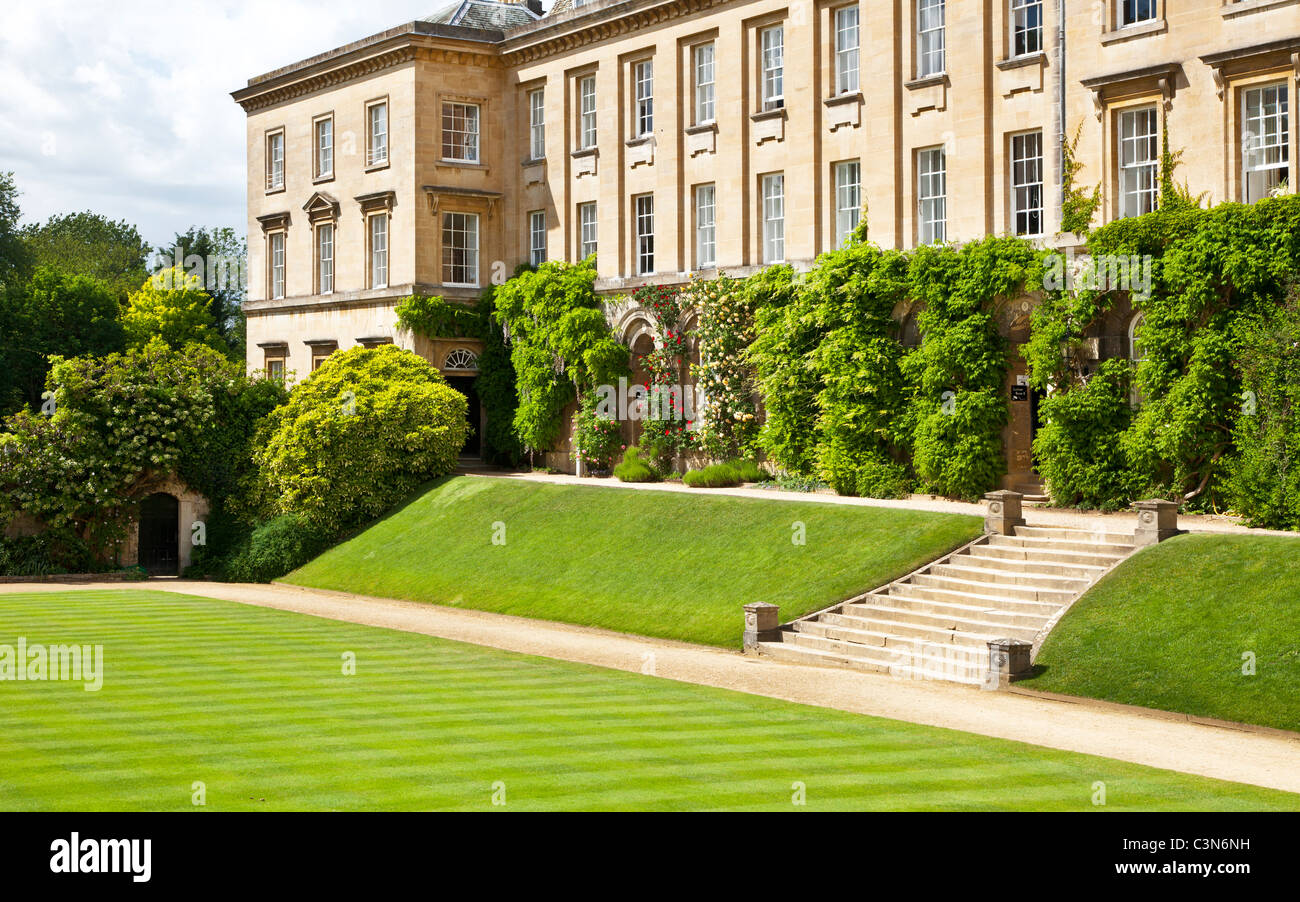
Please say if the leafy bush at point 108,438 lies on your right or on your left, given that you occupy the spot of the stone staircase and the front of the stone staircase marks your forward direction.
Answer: on your right

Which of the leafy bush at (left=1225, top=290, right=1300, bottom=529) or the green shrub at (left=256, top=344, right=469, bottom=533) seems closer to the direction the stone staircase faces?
the green shrub

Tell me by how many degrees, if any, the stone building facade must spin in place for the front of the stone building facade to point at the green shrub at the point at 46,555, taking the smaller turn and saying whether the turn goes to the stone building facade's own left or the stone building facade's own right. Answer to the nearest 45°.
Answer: approximately 45° to the stone building facade's own right

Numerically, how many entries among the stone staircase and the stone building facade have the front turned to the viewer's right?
0

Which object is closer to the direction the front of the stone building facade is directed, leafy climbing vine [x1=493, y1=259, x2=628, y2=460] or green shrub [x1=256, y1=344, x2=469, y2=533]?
the green shrub

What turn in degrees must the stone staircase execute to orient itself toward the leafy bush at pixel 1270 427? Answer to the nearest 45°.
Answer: approximately 180°

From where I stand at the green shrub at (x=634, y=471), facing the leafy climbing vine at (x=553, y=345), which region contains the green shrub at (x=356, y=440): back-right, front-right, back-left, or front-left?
front-left

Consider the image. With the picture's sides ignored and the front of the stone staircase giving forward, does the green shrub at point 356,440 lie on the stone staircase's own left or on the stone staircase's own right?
on the stone staircase's own right

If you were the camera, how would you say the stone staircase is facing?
facing the viewer and to the left of the viewer

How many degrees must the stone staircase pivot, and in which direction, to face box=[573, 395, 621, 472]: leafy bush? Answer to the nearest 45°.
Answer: approximately 90° to its right

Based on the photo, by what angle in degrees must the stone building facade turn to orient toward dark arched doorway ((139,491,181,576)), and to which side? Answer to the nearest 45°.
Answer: approximately 45° to its right

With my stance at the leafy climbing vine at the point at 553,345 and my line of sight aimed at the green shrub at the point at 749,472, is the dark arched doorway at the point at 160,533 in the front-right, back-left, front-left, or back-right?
back-right

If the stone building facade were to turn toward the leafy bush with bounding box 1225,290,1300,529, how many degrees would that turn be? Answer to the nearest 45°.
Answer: approximately 90° to its left

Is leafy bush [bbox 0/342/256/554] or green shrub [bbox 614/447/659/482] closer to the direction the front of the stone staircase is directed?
the leafy bush
